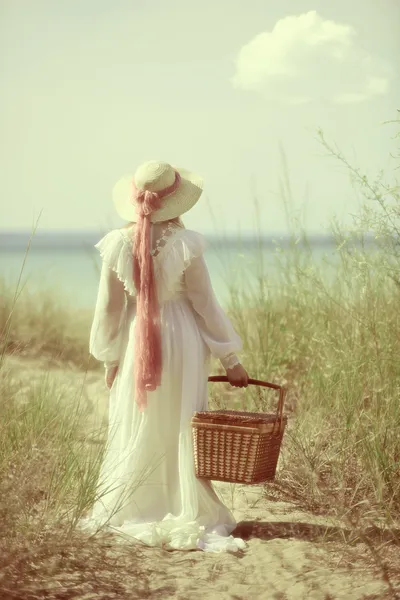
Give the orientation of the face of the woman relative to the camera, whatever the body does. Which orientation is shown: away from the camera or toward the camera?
away from the camera

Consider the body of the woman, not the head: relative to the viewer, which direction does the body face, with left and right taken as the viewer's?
facing away from the viewer
